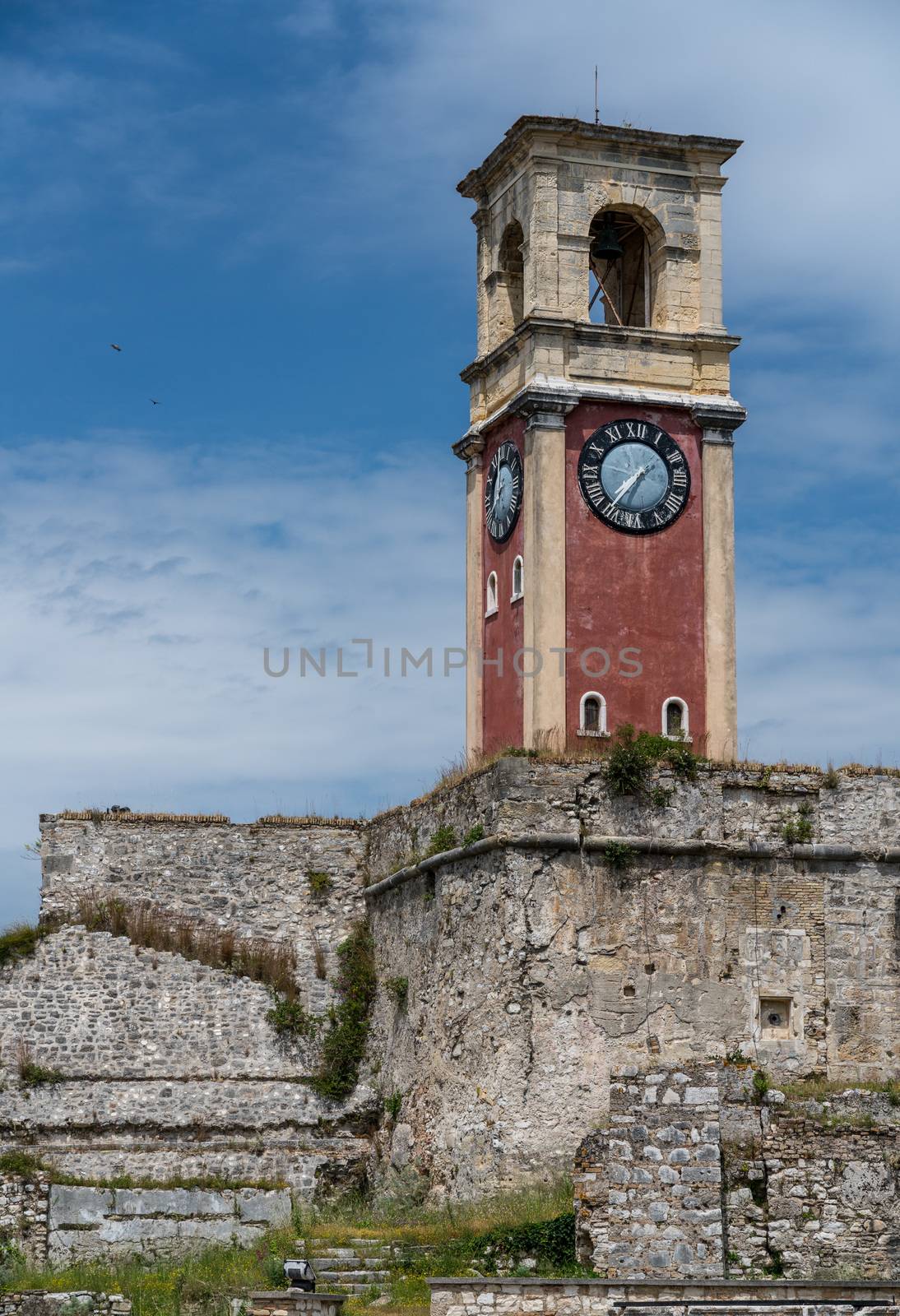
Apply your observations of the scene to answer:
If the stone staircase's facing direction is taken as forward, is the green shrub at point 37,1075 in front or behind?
behind

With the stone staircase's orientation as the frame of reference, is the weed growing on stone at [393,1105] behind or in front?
behind

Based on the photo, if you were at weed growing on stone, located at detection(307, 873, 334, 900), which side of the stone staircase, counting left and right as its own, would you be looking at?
back

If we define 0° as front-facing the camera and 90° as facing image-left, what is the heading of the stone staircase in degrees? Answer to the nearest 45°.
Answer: approximately 0°
